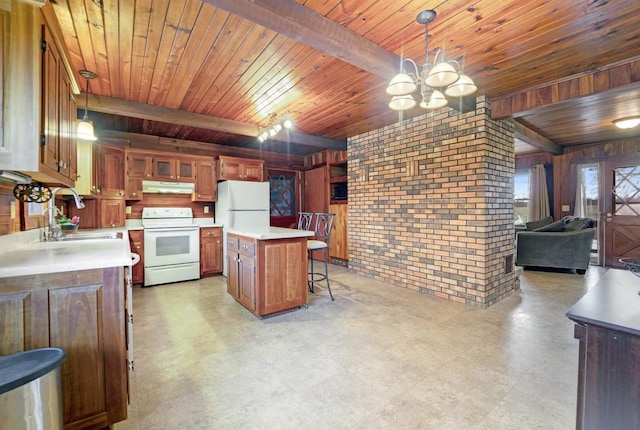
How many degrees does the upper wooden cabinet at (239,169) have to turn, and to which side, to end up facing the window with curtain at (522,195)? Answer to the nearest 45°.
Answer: approximately 90° to its left

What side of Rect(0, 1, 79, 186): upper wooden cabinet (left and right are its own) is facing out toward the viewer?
right

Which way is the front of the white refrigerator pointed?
toward the camera

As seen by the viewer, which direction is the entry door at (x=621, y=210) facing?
toward the camera

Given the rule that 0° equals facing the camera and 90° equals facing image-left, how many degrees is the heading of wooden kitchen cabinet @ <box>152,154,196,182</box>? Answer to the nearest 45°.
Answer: approximately 0°

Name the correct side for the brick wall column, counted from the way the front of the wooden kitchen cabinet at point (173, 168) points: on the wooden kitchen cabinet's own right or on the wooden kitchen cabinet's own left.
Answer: on the wooden kitchen cabinet's own left

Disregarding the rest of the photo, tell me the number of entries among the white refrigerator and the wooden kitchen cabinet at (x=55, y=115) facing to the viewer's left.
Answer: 0

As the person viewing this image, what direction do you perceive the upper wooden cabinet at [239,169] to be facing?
facing the viewer

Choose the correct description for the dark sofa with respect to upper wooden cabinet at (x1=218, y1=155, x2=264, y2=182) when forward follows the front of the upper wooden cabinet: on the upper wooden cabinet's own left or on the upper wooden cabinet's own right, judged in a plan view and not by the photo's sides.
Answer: on the upper wooden cabinet's own left
